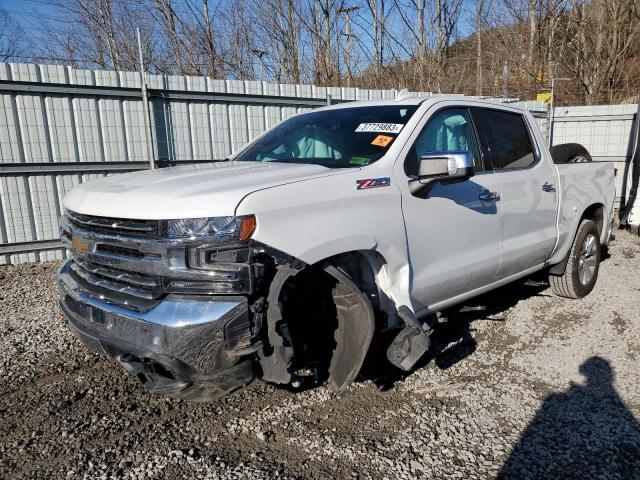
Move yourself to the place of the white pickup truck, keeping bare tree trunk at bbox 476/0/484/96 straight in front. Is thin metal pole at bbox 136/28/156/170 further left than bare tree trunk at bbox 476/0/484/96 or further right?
left

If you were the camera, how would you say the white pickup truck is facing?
facing the viewer and to the left of the viewer

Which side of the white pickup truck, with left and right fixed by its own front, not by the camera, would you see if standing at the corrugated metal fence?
right

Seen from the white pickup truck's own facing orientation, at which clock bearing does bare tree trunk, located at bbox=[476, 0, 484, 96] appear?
The bare tree trunk is roughly at 5 o'clock from the white pickup truck.

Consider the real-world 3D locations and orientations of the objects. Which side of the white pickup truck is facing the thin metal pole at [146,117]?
right
